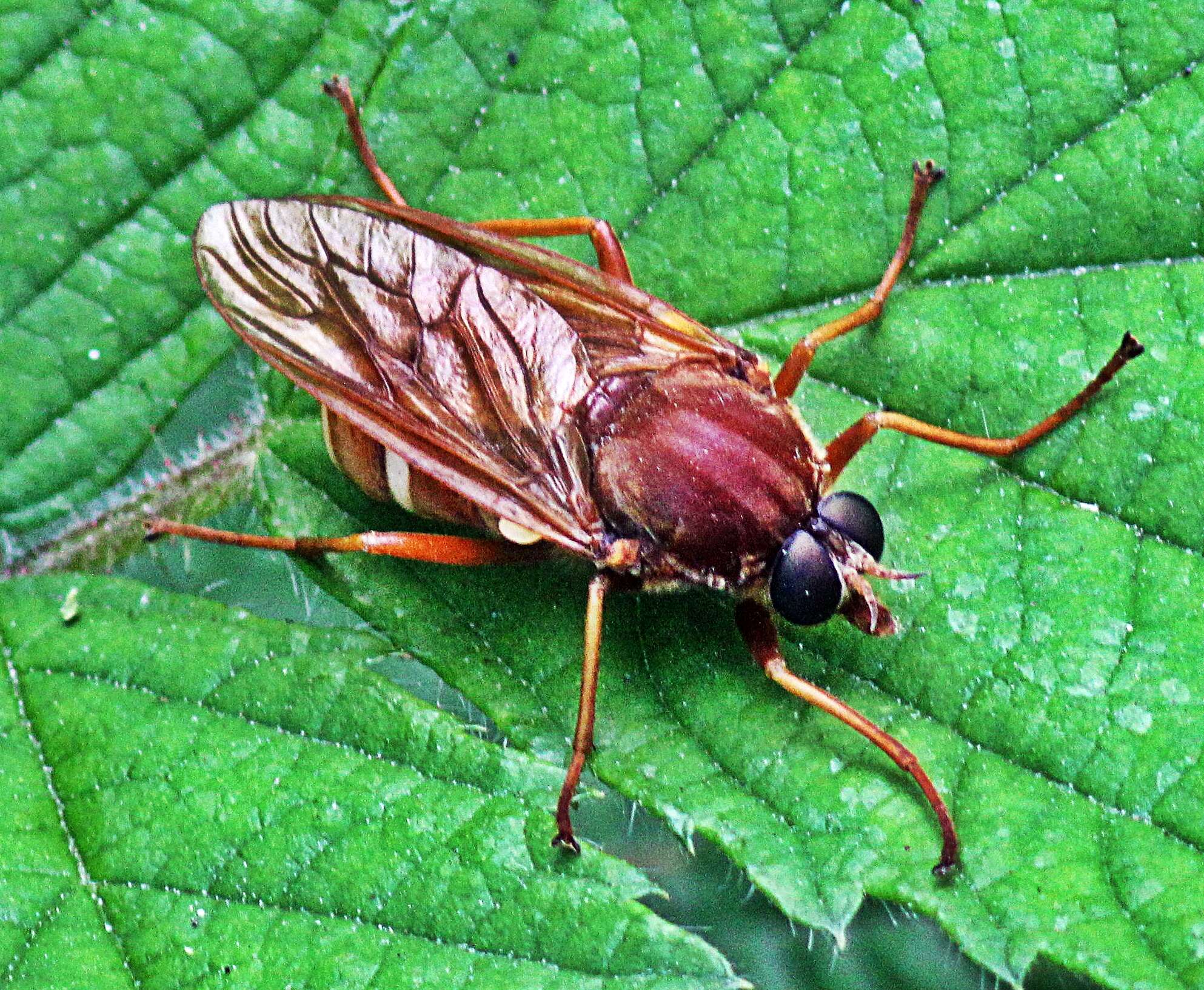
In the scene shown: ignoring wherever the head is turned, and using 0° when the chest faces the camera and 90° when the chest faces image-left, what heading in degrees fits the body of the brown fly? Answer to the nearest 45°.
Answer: approximately 315°
